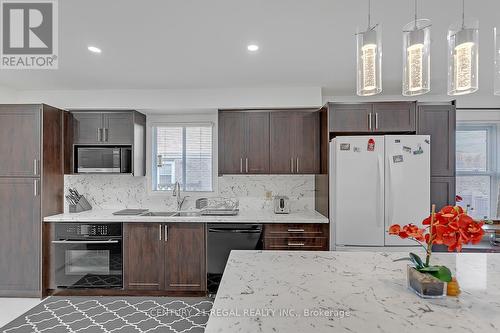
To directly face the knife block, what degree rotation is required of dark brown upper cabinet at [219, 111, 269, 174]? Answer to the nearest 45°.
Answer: approximately 90° to its right

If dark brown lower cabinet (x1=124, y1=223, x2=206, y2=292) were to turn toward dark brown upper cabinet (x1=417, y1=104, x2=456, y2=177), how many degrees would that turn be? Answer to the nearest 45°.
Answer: approximately 90° to its left

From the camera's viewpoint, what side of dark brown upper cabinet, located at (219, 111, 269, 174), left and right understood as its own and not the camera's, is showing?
front

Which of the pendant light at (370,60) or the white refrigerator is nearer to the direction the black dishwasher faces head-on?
the pendant light

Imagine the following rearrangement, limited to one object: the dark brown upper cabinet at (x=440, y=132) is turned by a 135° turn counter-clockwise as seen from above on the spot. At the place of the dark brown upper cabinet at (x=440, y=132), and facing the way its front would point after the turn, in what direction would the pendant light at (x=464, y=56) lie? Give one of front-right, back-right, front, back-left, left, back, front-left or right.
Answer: back-right

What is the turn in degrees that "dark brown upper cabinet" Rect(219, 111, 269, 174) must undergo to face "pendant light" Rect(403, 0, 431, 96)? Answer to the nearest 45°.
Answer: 0° — it already faces it

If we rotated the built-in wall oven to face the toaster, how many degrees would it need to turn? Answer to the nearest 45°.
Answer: approximately 90° to its left

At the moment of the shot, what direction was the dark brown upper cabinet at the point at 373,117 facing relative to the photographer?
facing the viewer

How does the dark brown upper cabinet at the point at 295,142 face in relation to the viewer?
toward the camera

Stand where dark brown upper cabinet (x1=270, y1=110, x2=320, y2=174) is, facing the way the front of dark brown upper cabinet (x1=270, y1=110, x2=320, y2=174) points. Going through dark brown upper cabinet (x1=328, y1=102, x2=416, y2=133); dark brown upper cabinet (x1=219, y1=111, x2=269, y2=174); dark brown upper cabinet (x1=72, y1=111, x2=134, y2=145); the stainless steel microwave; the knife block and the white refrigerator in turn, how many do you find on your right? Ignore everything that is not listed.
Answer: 4

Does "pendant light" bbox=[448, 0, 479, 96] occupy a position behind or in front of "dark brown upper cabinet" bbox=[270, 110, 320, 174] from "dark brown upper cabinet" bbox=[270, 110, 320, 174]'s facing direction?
in front
